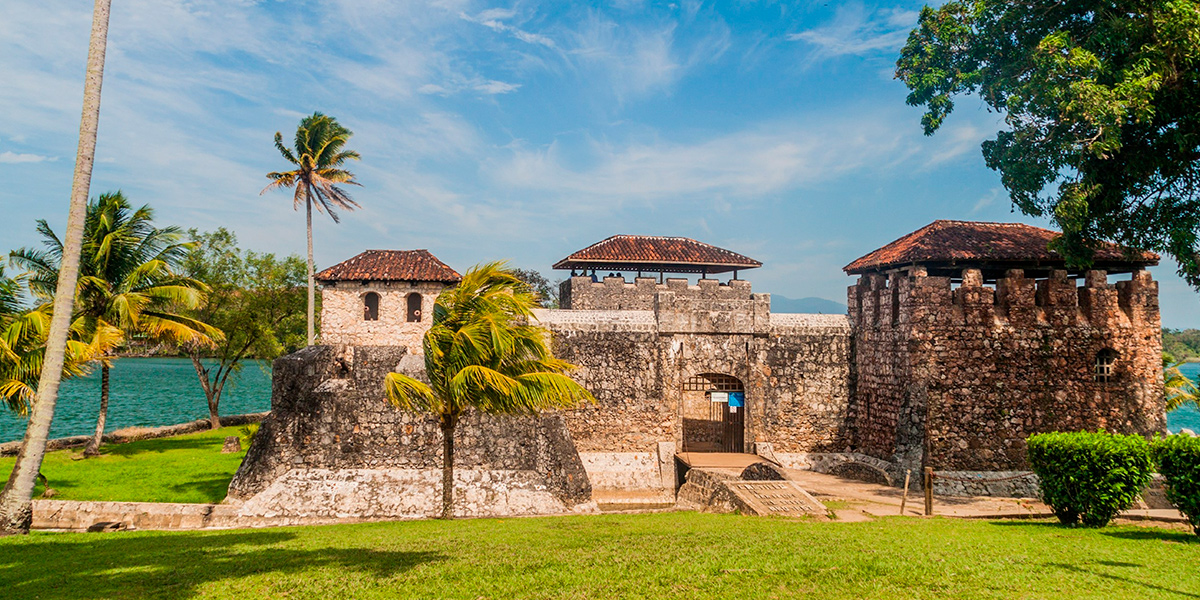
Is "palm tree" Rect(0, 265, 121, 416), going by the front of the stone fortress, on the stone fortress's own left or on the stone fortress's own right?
on the stone fortress's own right

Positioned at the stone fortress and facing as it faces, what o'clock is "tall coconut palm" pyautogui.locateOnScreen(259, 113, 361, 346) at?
The tall coconut palm is roughly at 4 o'clock from the stone fortress.

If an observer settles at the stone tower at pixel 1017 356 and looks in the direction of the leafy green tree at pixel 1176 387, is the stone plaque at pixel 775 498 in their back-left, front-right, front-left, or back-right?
back-left

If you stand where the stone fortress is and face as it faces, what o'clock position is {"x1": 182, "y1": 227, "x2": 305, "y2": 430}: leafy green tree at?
The leafy green tree is roughly at 4 o'clock from the stone fortress.

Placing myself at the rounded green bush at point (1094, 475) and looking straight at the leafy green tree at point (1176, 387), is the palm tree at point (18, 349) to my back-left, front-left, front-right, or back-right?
back-left

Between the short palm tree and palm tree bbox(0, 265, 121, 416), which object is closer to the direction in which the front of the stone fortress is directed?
the short palm tree

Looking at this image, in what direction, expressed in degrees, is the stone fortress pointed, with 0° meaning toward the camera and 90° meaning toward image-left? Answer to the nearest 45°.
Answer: approximately 0°

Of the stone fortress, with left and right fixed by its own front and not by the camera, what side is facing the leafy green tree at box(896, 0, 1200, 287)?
left

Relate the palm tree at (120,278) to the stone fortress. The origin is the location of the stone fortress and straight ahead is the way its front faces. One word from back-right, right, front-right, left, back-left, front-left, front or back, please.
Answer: right

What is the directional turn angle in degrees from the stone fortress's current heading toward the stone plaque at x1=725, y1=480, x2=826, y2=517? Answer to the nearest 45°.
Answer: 0° — it already faces it

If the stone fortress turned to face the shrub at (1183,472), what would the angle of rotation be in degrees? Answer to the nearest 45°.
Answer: approximately 45° to its left

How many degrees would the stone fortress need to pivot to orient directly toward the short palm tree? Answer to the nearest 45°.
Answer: approximately 45° to its right

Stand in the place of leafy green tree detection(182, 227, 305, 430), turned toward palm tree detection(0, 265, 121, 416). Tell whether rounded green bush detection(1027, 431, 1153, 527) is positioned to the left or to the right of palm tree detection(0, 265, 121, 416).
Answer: left

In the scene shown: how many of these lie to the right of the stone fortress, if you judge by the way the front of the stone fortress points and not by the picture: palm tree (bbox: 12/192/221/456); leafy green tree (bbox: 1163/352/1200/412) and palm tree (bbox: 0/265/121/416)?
2
